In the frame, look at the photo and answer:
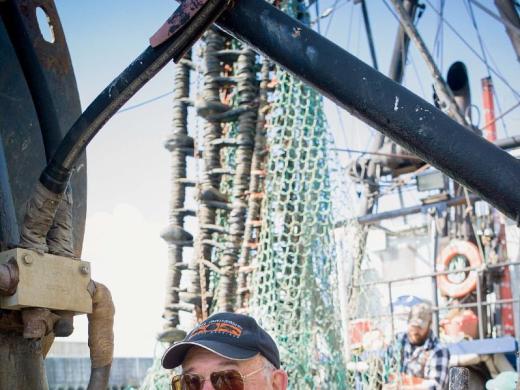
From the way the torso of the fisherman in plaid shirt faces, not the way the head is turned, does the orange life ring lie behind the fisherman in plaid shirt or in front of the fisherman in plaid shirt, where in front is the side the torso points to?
behind

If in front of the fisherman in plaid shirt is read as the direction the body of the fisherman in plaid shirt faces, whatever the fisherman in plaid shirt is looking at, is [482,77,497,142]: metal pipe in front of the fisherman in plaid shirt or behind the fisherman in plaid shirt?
behind

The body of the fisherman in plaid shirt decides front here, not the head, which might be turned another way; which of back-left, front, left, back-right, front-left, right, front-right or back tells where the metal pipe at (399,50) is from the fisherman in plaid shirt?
back-right
